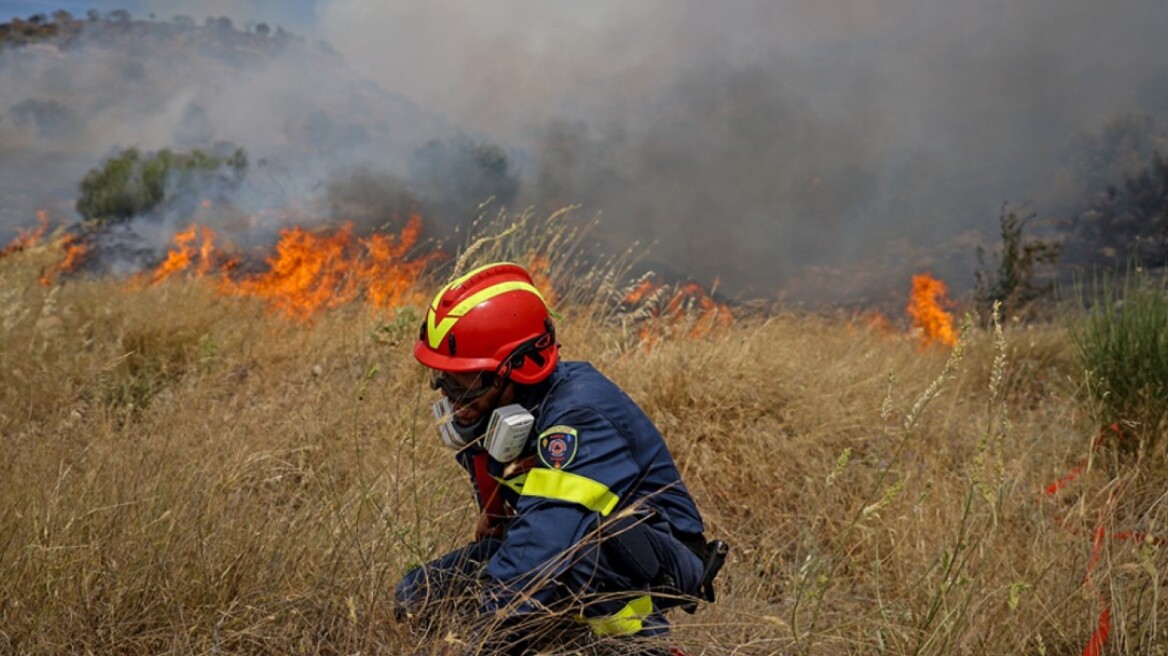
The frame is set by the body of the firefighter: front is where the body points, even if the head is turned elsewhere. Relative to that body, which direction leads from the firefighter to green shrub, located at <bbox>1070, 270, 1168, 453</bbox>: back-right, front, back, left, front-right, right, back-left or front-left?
back-right

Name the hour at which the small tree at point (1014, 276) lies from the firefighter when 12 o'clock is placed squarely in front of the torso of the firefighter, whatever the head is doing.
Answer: The small tree is roughly at 4 o'clock from the firefighter.

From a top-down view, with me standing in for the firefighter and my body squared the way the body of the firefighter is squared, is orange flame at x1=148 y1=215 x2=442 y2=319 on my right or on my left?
on my right

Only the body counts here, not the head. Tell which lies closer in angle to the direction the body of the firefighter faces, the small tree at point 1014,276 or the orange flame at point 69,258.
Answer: the orange flame

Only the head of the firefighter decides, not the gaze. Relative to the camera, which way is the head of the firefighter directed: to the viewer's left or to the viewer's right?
to the viewer's left

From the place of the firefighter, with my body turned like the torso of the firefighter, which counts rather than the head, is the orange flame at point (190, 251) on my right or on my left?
on my right

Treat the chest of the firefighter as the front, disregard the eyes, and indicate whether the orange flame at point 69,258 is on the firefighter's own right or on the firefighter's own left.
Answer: on the firefighter's own right

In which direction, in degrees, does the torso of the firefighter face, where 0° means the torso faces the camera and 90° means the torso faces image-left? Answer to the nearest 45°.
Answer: approximately 90°

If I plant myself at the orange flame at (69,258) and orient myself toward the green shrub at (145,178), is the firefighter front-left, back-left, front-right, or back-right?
back-right
